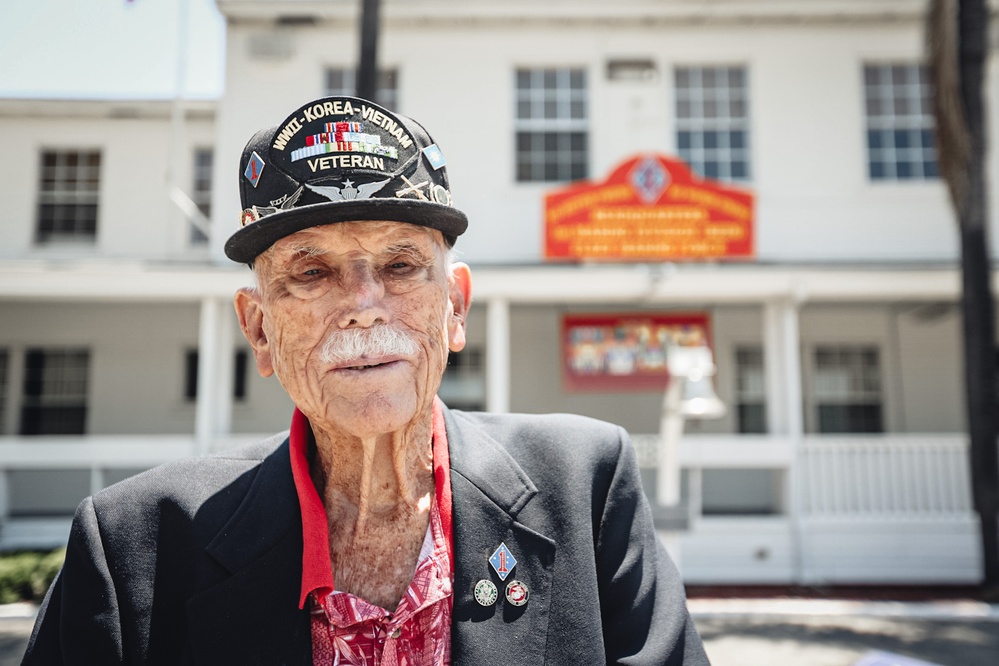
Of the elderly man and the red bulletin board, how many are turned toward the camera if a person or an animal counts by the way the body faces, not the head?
2

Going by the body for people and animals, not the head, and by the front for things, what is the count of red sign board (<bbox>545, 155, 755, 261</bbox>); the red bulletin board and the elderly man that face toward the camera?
3

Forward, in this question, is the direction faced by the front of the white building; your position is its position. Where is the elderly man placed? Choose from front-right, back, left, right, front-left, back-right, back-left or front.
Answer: front

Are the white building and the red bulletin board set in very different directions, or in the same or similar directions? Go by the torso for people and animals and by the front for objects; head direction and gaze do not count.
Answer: same or similar directions

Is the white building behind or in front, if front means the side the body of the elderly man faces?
behind

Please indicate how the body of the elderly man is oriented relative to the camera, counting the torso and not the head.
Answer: toward the camera

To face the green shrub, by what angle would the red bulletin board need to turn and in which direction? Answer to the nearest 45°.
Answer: approximately 45° to its right

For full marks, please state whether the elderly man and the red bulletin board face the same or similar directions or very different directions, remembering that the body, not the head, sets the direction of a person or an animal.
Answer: same or similar directions

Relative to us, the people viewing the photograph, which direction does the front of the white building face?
facing the viewer

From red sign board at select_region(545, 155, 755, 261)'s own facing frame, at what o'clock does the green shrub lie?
The green shrub is roughly at 2 o'clock from the red sign board.

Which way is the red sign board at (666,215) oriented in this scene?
toward the camera

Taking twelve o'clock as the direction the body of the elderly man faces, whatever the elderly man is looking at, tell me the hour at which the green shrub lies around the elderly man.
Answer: The green shrub is roughly at 5 o'clock from the elderly man.

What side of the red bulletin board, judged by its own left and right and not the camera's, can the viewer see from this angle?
front
